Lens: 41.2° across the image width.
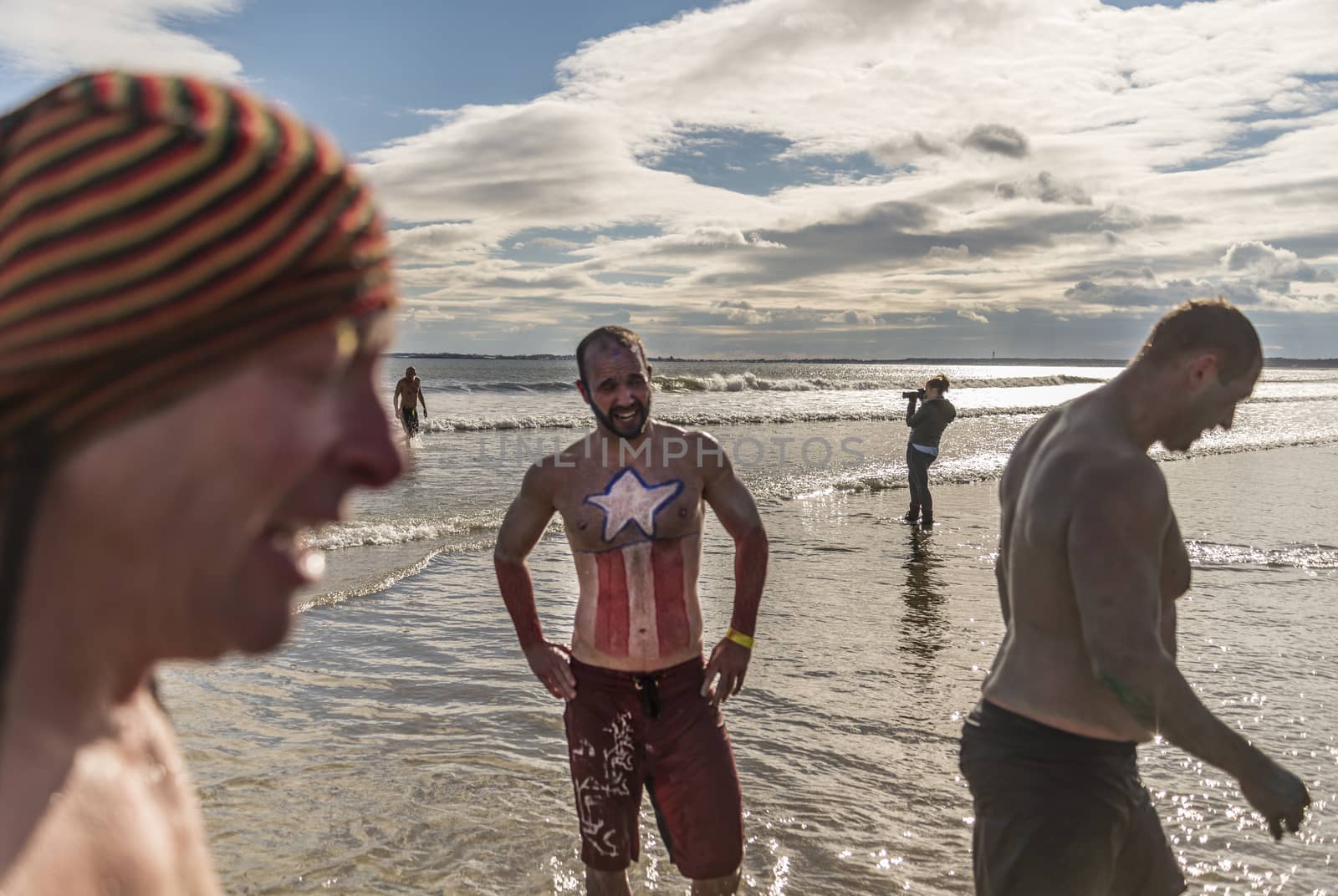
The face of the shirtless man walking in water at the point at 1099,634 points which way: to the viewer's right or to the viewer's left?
to the viewer's right

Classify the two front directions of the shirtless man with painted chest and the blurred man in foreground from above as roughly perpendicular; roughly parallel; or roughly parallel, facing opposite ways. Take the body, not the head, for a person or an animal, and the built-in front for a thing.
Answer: roughly perpendicular

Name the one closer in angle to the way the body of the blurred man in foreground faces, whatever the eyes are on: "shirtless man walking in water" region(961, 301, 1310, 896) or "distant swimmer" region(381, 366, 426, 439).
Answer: the shirtless man walking in water

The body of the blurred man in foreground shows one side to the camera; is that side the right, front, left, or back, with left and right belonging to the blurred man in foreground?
right

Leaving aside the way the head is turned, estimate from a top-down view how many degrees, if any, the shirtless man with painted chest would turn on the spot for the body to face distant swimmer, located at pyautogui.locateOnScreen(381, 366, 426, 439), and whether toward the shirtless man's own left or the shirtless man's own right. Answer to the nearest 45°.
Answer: approximately 180°

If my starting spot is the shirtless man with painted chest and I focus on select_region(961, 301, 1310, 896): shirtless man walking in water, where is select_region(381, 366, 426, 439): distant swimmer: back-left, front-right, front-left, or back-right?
back-left

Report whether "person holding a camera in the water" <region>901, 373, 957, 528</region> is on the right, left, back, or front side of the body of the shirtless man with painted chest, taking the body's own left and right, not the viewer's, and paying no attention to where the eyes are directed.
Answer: back

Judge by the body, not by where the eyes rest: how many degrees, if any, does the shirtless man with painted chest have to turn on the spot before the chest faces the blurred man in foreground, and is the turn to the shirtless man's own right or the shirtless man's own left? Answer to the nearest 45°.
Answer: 0° — they already face them

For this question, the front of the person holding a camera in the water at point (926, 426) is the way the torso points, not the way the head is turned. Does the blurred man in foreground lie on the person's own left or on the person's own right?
on the person's own left

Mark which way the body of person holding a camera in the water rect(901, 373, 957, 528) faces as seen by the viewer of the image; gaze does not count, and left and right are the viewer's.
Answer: facing to the left of the viewer

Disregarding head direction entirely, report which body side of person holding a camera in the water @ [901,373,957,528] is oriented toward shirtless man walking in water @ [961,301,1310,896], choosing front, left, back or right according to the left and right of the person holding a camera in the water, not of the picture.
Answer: left

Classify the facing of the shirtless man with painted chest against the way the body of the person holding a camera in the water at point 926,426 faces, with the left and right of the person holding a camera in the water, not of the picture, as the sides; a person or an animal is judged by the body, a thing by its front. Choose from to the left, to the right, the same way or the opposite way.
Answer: to the left
